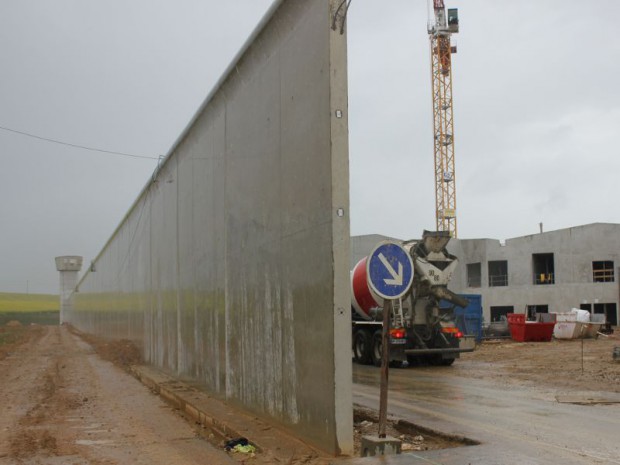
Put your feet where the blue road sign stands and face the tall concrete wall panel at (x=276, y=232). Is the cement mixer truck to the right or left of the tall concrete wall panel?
right

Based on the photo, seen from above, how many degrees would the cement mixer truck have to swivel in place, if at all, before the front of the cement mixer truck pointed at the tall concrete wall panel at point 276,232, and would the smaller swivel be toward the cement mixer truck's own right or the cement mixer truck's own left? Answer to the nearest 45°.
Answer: approximately 135° to the cement mixer truck's own left

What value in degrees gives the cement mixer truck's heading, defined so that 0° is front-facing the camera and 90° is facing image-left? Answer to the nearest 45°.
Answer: approximately 135°

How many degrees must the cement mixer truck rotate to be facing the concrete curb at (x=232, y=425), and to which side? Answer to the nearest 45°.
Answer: approximately 135° to its left

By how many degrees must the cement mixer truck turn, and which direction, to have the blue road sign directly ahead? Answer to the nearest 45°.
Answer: approximately 135° to its left
